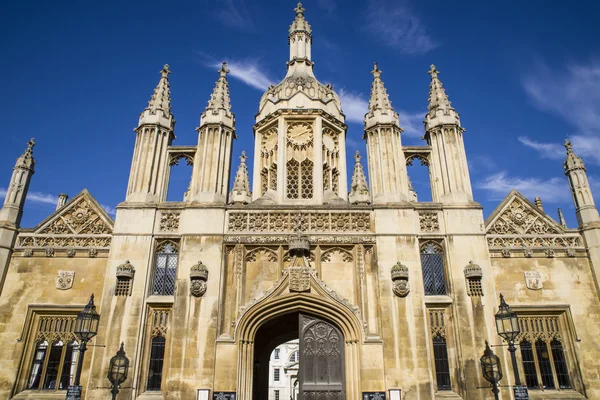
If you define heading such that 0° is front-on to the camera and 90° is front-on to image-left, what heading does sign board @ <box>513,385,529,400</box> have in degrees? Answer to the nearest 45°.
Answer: approximately 0°

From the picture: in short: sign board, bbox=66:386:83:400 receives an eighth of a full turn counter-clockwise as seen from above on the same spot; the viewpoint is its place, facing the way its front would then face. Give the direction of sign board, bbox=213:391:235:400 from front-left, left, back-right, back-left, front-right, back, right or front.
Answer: front-left

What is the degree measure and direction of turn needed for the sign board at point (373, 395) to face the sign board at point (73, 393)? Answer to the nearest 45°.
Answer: approximately 45° to its right

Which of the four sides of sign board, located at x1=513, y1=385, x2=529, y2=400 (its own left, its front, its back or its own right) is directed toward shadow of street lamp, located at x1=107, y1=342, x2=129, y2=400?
right

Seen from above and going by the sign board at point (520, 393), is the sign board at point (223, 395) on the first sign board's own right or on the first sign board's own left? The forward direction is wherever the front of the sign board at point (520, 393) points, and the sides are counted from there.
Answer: on the first sign board's own right

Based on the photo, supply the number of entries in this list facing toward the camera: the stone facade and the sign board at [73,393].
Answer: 2

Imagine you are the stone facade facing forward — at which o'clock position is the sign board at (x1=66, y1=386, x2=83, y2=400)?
The sign board is roughly at 2 o'clock from the stone facade.

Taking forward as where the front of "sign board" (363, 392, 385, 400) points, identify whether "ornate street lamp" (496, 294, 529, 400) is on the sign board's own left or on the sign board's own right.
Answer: on the sign board's own left
